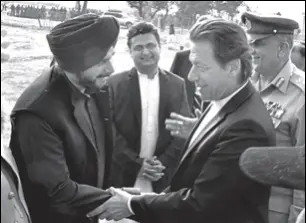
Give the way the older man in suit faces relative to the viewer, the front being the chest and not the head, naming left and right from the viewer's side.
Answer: facing to the left of the viewer

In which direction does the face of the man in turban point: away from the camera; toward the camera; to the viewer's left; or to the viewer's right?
to the viewer's right

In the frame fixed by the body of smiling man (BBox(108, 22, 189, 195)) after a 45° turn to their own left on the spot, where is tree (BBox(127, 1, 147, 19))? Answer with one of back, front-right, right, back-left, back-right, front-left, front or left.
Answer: back-left

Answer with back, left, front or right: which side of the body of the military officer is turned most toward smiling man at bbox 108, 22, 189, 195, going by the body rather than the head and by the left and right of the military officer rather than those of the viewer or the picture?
right

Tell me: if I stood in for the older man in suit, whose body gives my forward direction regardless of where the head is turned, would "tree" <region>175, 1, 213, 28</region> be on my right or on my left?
on my right

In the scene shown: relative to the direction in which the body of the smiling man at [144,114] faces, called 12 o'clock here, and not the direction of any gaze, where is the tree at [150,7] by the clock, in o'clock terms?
The tree is roughly at 6 o'clock from the smiling man.

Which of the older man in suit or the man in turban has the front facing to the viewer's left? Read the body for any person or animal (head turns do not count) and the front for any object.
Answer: the older man in suit

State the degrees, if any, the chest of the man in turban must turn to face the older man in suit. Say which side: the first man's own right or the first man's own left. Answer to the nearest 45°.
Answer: approximately 45° to the first man's own left

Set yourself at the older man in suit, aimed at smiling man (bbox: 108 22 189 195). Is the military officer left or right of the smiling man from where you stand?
right

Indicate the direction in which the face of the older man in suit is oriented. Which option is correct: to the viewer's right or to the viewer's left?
to the viewer's left

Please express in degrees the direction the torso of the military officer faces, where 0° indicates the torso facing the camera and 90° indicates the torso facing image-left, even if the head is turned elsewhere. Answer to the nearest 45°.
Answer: approximately 45°
